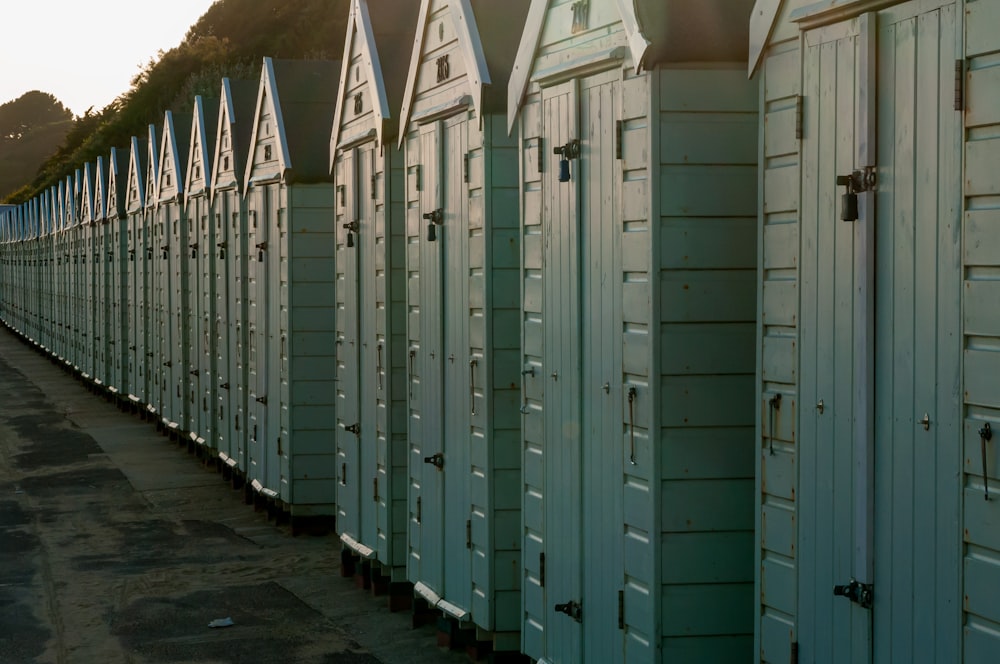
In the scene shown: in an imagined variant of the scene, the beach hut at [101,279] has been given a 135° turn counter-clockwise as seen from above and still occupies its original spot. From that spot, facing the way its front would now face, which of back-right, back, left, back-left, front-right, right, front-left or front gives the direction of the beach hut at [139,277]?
front-right

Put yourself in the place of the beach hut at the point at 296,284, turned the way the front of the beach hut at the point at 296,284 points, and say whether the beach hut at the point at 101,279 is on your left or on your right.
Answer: on your right

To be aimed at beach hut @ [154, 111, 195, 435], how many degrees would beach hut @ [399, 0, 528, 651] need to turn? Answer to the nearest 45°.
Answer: approximately 135° to its right

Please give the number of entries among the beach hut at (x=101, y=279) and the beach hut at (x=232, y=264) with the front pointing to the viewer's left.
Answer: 2

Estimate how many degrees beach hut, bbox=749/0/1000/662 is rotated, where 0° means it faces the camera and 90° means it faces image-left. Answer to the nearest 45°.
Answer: approximately 45°

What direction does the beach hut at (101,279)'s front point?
to the viewer's left

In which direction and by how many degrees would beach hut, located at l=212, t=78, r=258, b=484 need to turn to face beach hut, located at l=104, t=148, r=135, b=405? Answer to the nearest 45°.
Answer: approximately 90° to its right

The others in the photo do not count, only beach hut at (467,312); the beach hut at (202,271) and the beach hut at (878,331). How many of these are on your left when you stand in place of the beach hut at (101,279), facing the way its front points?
3

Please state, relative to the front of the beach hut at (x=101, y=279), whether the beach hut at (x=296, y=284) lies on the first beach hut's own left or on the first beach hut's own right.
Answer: on the first beach hut's own left

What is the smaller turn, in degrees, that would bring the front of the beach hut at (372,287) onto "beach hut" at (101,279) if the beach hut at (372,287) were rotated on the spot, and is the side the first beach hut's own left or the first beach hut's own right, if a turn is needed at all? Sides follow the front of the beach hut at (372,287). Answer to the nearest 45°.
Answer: approximately 135° to the first beach hut's own right

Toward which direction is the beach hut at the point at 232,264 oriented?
to the viewer's left

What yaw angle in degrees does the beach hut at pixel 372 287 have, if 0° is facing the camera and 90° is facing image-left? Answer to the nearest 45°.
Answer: approximately 45°

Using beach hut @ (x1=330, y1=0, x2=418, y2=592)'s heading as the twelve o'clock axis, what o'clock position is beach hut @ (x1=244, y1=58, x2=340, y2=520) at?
beach hut @ (x1=244, y1=58, x2=340, y2=520) is roughly at 4 o'clock from beach hut @ (x1=330, y1=0, x2=418, y2=592).
